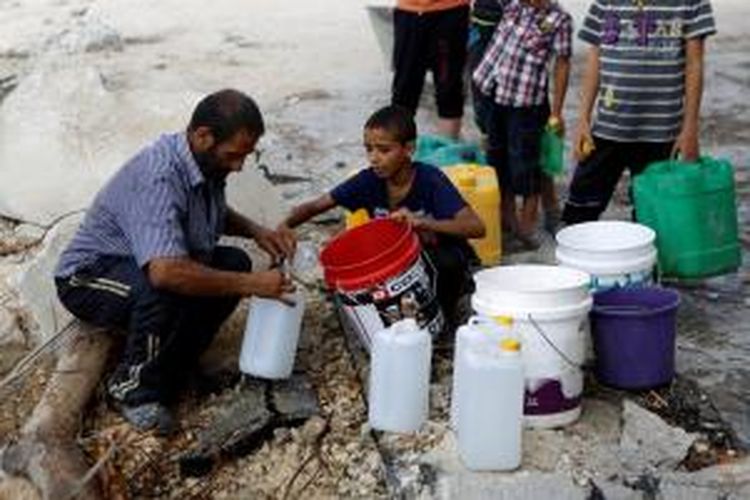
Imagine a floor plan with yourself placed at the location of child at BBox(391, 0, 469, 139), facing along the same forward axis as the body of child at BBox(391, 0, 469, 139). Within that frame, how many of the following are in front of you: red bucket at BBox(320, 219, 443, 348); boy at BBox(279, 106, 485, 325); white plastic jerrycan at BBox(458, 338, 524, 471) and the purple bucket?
4

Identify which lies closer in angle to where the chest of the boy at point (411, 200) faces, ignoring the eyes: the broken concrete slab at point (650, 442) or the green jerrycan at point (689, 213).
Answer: the broken concrete slab

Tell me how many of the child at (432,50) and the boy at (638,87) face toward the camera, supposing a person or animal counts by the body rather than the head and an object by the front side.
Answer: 2

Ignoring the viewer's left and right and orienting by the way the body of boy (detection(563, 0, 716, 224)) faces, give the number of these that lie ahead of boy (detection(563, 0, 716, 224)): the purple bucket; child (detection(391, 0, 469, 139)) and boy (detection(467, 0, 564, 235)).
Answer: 1

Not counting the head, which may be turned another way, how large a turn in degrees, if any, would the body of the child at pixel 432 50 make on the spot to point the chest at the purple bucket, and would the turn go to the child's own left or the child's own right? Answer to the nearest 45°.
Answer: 0° — they already face it

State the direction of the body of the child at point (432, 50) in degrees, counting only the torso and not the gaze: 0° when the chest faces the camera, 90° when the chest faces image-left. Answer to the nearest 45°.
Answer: approximately 0°

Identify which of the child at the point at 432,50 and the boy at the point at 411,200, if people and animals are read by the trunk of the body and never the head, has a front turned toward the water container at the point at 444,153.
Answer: the child

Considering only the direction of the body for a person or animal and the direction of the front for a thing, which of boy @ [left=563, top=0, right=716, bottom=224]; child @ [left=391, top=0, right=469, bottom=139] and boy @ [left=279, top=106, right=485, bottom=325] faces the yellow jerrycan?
the child

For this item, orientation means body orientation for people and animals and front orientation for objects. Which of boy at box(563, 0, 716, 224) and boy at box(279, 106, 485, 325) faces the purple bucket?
boy at box(563, 0, 716, 224)
